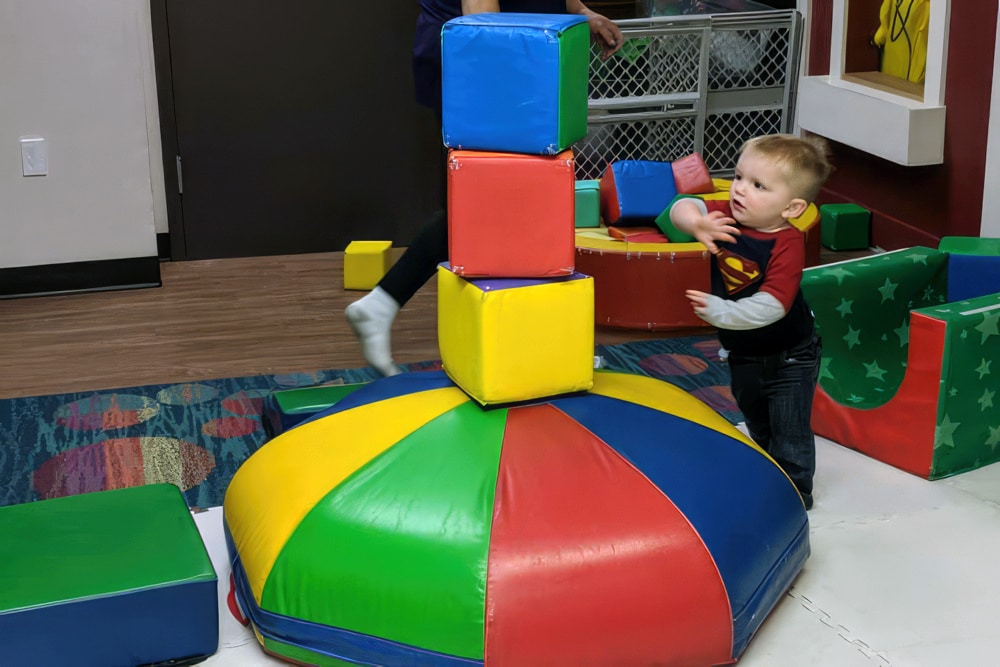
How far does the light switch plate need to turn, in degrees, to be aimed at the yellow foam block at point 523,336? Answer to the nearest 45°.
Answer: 0° — it already faces it

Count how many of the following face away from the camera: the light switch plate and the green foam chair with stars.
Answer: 0

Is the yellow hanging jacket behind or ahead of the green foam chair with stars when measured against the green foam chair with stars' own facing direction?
behind

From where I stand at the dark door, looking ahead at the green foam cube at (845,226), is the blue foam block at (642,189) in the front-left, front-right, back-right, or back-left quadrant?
front-right

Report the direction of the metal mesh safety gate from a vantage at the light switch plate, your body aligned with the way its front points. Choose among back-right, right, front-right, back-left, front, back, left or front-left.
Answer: left

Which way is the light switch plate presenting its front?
toward the camera
